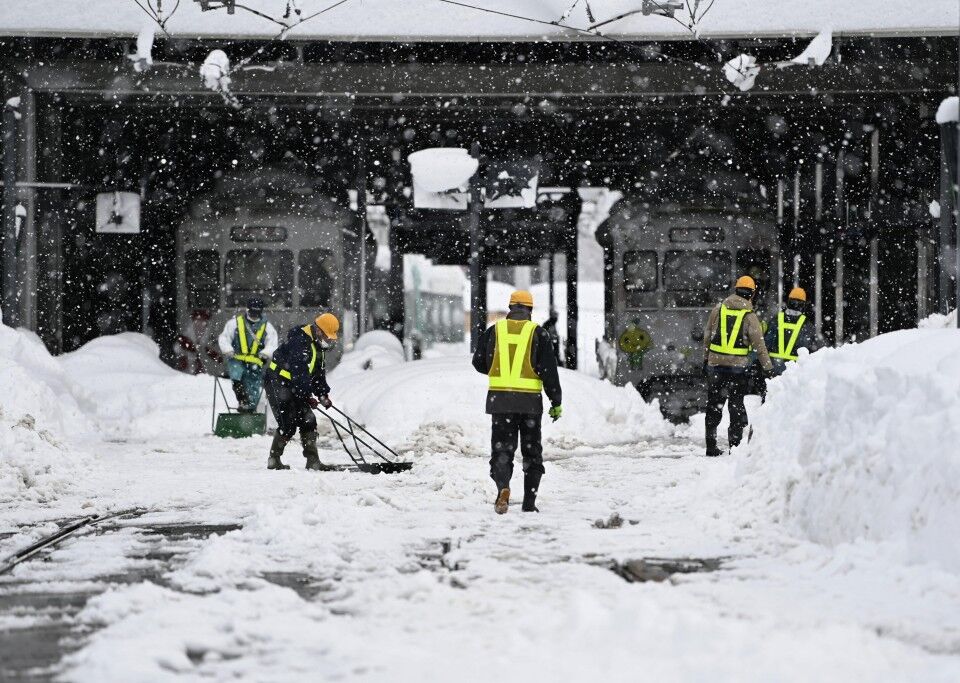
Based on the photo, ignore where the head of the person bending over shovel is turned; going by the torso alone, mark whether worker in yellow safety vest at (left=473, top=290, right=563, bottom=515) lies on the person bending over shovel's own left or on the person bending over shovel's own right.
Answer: on the person bending over shovel's own right

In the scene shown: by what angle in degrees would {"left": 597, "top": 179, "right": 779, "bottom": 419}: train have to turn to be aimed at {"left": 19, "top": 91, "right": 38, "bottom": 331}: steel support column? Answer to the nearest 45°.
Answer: approximately 90° to its right

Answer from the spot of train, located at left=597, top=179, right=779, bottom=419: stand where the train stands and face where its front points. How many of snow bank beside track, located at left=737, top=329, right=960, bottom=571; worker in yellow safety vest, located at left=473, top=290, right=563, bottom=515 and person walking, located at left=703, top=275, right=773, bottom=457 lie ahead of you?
3

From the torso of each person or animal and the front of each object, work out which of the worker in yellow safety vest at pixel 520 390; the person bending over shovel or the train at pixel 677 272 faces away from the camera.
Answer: the worker in yellow safety vest

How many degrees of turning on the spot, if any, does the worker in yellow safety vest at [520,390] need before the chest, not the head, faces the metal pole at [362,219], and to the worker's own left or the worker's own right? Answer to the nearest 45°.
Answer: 0° — they already face it

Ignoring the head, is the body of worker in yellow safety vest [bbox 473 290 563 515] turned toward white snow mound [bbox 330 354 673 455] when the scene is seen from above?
yes

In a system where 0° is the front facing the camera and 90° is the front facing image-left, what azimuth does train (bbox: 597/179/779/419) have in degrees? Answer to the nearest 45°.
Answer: approximately 0°

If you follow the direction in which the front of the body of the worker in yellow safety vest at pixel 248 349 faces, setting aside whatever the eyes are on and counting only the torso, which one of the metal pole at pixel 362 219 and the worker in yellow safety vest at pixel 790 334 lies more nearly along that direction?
the worker in yellow safety vest

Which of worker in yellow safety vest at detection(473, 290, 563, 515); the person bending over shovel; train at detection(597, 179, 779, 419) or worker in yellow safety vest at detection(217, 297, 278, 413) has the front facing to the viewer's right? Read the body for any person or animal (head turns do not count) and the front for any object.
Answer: the person bending over shovel

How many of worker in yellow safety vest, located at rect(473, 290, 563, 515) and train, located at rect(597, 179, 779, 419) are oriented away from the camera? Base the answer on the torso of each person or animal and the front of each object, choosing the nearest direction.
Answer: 1

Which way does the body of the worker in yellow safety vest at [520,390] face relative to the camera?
away from the camera

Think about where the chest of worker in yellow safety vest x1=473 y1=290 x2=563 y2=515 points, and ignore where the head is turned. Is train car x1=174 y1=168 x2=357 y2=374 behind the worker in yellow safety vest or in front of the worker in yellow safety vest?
in front

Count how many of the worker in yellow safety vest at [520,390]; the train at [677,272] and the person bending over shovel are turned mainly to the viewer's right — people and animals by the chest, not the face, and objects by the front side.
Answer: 1

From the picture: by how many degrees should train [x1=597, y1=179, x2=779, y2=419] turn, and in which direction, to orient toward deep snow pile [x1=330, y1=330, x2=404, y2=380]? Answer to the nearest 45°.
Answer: approximately 90° to its right

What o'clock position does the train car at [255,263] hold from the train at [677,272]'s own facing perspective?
The train car is roughly at 3 o'clock from the train.

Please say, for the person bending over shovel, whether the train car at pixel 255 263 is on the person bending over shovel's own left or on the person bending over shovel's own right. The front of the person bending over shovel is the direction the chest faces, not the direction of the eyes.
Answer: on the person bending over shovel's own left

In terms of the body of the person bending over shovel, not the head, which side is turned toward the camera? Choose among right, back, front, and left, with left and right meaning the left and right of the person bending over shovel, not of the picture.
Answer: right

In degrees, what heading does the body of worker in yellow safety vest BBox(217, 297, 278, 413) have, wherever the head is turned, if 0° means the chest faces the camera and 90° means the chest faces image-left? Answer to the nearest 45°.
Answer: approximately 0°

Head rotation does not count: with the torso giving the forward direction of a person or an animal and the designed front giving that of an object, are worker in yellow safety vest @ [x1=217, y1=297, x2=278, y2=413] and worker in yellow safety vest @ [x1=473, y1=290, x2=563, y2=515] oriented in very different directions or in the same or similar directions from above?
very different directions

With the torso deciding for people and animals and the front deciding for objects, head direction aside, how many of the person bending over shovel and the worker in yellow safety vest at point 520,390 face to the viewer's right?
1

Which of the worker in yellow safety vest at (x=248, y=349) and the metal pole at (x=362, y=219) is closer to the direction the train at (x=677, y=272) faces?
the worker in yellow safety vest

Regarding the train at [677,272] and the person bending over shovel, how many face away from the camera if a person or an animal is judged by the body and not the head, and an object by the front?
0
